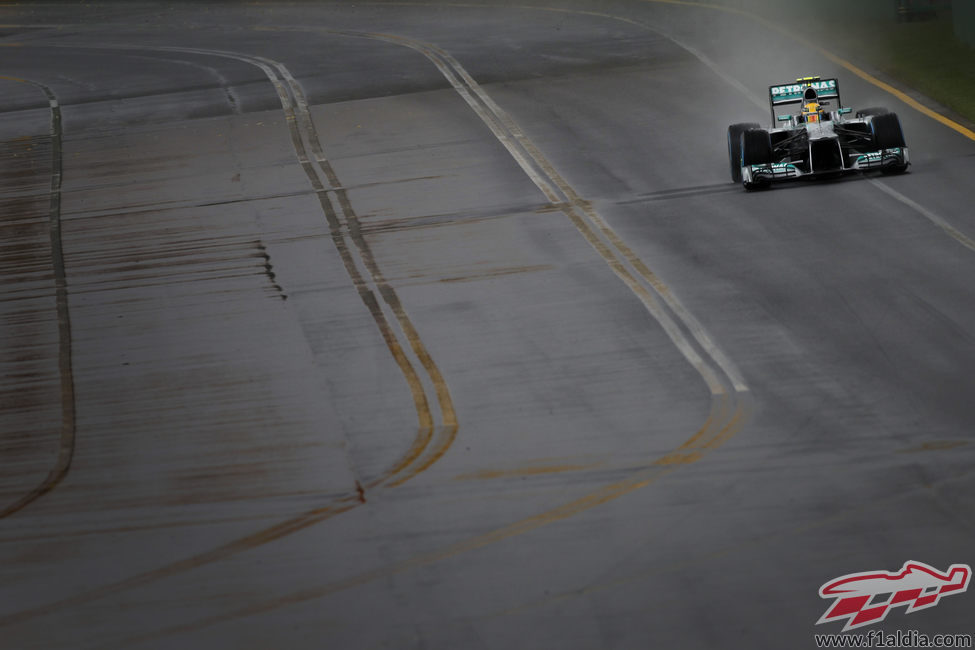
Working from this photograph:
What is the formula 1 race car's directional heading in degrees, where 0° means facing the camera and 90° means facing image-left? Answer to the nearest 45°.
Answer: approximately 0°
